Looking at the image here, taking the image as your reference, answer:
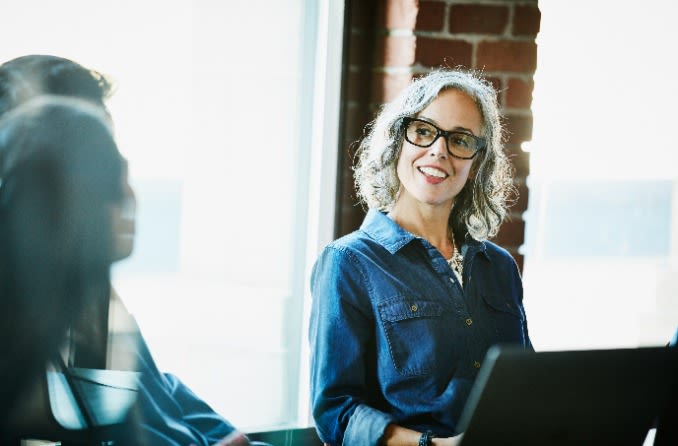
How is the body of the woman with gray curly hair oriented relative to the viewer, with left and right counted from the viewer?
facing the viewer and to the right of the viewer

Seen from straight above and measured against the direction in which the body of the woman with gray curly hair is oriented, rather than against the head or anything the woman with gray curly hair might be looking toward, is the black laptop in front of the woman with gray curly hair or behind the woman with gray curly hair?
in front
